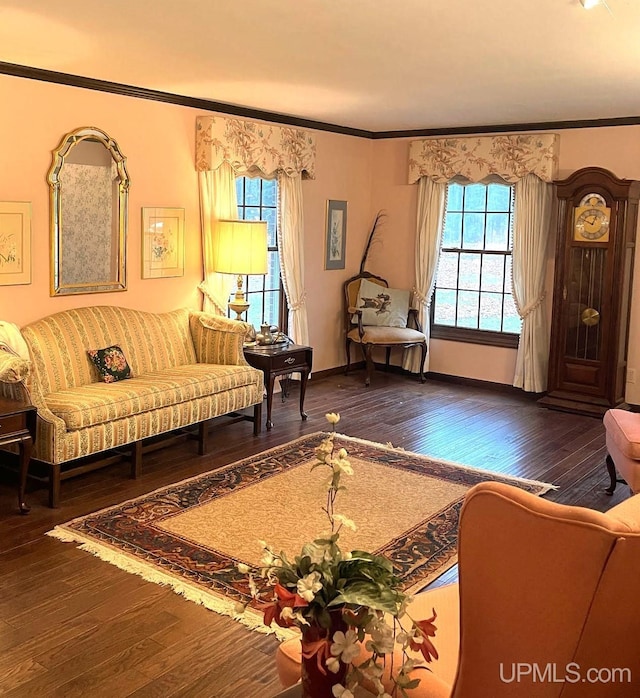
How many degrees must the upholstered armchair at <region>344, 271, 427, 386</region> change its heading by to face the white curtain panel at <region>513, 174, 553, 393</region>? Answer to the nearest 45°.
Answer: approximately 45° to its left

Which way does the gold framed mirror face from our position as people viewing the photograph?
facing the viewer and to the right of the viewer

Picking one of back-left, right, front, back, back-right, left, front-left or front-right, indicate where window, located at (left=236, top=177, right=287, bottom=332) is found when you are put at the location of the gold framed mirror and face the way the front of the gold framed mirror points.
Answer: left

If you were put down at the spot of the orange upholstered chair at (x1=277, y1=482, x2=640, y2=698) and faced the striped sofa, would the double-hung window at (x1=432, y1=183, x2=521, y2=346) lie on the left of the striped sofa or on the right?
right

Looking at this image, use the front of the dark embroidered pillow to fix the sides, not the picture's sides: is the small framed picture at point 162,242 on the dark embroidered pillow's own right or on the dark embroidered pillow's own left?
on the dark embroidered pillow's own left

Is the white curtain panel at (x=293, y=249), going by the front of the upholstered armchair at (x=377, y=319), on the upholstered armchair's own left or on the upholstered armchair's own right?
on the upholstered armchair's own right

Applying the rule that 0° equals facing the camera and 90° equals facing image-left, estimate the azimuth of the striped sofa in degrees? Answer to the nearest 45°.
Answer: approximately 315°

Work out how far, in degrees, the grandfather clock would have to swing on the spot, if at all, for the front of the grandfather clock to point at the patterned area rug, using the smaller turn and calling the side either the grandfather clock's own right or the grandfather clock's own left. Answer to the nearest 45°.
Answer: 0° — it already faces it

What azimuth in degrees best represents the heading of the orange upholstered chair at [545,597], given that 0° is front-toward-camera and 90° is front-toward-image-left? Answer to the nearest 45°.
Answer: approximately 135°

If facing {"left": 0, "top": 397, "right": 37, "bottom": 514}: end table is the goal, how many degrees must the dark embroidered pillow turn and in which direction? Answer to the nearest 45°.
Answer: approximately 90° to its right
